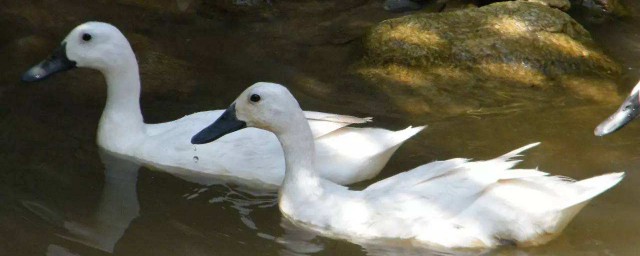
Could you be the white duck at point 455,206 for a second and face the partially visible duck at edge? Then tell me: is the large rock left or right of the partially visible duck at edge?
left

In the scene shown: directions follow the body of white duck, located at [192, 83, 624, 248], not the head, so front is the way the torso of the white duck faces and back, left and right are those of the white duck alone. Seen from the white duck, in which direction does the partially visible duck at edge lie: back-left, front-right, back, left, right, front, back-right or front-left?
back-right

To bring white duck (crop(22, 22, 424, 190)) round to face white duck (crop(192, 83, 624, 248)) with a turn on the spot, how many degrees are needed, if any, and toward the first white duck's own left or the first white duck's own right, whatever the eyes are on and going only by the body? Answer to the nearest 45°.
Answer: approximately 135° to the first white duck's own left

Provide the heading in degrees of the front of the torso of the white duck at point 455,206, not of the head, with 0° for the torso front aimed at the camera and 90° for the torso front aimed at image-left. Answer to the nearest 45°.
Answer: approximately 90°

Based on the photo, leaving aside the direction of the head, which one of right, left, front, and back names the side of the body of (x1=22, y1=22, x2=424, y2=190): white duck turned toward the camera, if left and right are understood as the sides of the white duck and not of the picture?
left

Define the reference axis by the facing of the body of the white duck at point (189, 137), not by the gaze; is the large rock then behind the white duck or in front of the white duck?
behind

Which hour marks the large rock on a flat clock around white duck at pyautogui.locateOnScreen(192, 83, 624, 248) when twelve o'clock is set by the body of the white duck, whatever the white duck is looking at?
The large rock is roughly at 3 o'clock from the white duck.

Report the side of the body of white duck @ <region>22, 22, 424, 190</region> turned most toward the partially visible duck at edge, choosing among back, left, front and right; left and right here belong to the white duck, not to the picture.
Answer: back
